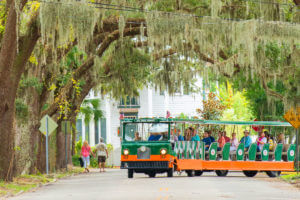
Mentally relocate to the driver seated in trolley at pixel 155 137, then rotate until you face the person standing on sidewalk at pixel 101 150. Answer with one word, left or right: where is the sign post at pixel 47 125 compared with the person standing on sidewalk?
left

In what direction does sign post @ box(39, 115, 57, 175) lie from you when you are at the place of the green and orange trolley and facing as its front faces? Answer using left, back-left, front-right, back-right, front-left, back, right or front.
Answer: front-right

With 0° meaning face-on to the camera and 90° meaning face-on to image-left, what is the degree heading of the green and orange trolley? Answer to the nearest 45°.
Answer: approximately 45°

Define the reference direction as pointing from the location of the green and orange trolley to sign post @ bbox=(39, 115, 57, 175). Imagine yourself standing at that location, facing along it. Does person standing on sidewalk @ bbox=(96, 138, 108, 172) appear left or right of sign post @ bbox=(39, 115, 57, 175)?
right

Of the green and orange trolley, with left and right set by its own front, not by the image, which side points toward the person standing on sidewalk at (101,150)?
right
